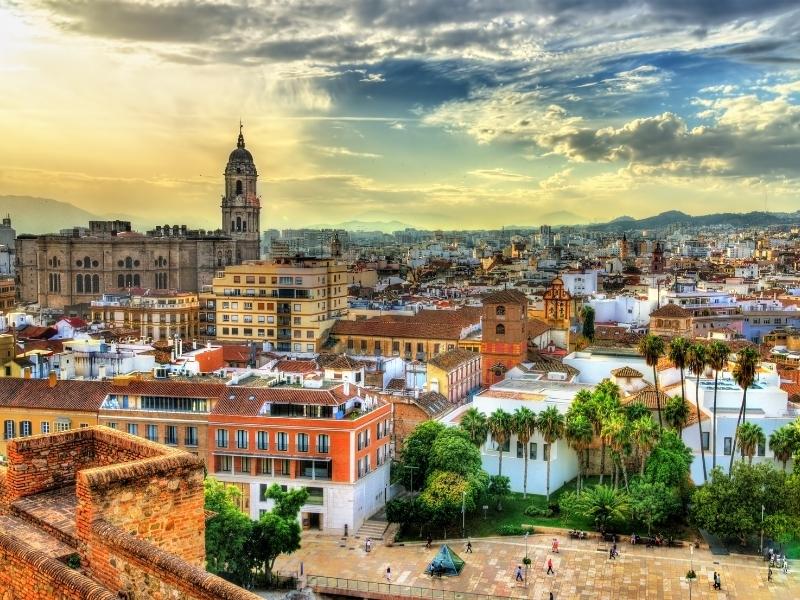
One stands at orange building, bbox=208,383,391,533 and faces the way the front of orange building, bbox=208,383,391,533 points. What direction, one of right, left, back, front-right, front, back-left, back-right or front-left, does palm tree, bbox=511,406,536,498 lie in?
left

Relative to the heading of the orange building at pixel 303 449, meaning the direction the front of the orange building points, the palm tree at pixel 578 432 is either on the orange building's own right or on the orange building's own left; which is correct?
on the orange building's own left

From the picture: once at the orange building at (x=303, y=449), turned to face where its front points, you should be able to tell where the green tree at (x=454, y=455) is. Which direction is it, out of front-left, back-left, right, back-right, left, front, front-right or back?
left

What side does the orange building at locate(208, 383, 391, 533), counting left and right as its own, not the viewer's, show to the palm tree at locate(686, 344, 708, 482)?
left

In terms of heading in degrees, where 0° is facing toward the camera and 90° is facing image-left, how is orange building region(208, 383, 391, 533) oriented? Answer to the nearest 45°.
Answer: approximately 0°

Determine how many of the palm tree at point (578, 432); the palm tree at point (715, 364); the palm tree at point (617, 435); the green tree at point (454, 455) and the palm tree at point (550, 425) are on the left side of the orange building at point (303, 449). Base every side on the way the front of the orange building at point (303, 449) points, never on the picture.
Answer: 5

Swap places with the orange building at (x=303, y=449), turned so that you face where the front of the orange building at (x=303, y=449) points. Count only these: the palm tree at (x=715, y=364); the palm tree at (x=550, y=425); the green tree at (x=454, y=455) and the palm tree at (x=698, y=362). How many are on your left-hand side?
4

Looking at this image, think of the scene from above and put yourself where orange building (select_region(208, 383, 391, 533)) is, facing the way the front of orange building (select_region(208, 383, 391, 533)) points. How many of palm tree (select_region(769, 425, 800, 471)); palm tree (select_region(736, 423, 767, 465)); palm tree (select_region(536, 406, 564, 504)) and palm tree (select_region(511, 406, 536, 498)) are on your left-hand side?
4

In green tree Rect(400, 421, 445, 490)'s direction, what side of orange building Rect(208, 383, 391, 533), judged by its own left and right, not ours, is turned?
left

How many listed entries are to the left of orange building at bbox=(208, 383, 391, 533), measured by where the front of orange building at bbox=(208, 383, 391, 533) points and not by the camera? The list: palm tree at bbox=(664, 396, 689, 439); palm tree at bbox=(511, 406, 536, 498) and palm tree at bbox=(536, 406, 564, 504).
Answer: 3
